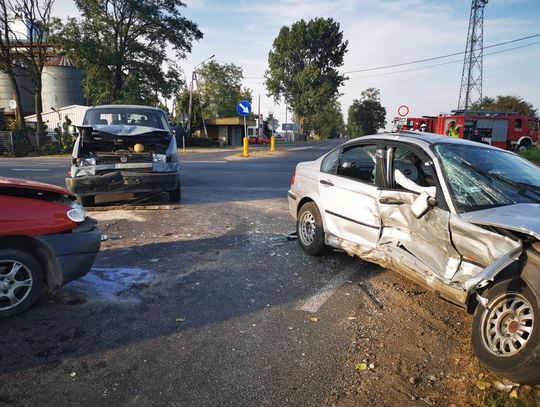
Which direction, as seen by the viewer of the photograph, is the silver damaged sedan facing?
facing the viewer and to the right of the viewer

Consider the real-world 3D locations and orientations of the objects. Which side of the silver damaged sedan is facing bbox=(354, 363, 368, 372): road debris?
right

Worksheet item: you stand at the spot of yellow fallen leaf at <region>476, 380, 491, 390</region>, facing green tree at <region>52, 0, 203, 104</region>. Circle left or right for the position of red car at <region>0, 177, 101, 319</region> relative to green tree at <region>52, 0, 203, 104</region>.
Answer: left

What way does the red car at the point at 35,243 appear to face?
to the viewer's right

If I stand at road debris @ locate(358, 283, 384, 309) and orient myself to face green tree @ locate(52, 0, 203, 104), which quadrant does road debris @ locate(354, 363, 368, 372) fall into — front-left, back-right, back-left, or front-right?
back-left

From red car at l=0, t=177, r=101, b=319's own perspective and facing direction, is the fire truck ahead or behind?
ahead

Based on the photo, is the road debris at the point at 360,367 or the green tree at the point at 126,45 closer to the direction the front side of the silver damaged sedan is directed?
the road debris

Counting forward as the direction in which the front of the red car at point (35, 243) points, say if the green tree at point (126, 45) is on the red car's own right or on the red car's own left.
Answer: on the red car's own left

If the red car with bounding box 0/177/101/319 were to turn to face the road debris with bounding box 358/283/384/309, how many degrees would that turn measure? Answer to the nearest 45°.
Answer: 0° — it already faces it

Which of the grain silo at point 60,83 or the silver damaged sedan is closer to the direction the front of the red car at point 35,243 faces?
the silver damaged sedan

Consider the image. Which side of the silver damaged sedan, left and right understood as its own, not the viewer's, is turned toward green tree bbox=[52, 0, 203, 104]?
back

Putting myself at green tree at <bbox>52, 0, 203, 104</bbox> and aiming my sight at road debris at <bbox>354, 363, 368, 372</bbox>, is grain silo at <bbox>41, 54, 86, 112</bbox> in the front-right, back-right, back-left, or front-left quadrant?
back-right

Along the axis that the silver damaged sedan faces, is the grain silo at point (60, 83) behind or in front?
behind
